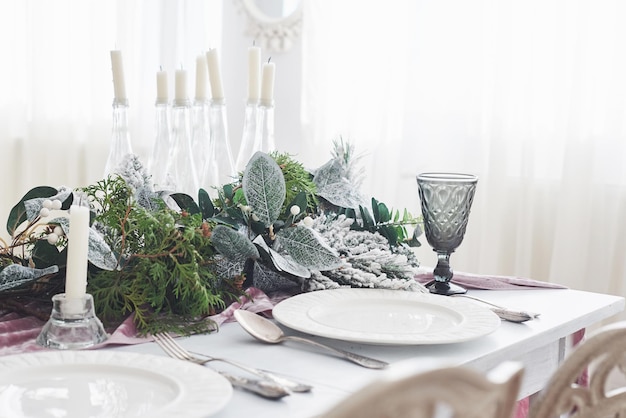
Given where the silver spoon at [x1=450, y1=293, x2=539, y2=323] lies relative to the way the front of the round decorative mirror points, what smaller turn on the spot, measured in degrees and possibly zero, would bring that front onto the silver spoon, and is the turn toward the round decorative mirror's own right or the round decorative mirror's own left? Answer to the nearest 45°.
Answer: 0° — it already faces it

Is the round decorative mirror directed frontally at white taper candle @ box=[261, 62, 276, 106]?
yes

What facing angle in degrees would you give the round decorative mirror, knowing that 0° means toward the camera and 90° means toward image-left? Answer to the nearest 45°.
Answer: approximately 0°

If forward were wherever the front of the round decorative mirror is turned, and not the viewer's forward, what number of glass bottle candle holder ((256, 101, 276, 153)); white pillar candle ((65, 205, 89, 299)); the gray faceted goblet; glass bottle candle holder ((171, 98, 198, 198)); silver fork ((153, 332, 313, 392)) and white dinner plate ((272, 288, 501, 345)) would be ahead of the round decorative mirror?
6

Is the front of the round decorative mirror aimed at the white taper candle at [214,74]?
yes

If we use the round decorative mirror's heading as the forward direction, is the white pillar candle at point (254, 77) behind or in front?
in front

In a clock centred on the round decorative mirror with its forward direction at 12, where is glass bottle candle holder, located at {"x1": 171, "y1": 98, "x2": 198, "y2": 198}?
The glass bottle candle holder is roughly at 12 o'clock from the round decorative mirror.

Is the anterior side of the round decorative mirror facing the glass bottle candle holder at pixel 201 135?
yes

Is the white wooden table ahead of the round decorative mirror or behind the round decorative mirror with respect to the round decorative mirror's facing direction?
ahead

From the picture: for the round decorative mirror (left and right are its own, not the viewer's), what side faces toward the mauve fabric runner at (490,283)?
front

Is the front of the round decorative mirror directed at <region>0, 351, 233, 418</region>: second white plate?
yes

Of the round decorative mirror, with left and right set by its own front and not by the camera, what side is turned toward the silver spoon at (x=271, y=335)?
front
